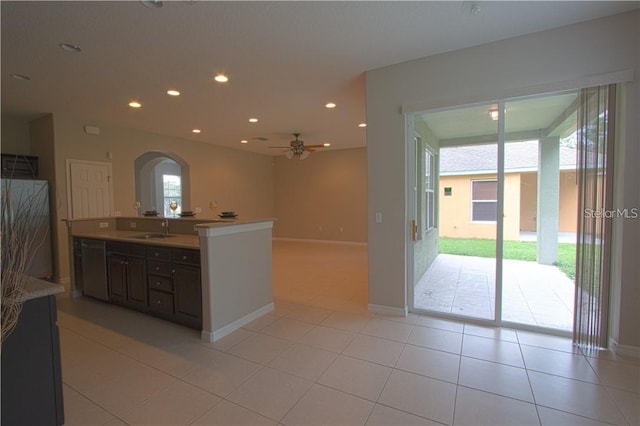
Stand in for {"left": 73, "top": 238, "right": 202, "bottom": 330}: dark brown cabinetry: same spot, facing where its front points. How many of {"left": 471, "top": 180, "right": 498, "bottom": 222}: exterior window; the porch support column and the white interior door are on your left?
2

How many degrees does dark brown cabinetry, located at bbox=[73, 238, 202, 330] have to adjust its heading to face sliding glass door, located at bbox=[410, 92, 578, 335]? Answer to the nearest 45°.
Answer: approximately 90° to its left

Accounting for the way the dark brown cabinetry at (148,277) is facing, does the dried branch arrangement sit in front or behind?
in front

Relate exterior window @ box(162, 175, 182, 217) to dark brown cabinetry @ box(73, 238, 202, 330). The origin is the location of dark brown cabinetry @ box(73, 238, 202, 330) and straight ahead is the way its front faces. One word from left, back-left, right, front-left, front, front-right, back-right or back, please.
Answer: back-right

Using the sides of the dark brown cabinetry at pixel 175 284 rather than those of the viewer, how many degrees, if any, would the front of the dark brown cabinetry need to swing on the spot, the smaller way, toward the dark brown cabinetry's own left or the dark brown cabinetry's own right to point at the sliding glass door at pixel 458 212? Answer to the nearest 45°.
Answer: approximately 135° to the dark brown cabinetry's own left

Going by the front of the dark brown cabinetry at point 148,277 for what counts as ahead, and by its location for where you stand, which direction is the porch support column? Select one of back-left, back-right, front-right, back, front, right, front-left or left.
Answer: left

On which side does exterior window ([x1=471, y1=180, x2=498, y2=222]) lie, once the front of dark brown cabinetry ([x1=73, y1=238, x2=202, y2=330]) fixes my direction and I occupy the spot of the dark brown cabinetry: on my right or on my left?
on my left

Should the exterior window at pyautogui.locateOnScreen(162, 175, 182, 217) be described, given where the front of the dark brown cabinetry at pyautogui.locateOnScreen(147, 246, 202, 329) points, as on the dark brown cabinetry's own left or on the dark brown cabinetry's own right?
on the dark brown cabinetry's own right

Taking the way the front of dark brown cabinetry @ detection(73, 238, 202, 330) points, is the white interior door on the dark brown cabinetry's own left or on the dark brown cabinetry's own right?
on the dark brown cabinetry's own right

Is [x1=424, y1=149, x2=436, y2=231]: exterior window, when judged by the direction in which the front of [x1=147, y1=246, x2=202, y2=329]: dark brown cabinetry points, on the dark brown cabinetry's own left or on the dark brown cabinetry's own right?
on the dark brown cabinetry's own left

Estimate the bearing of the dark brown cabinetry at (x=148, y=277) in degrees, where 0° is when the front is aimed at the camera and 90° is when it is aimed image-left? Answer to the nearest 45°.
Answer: approximately 45°

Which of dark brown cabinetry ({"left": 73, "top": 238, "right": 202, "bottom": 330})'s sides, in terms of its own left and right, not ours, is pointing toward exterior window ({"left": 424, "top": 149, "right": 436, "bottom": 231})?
left
